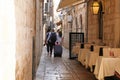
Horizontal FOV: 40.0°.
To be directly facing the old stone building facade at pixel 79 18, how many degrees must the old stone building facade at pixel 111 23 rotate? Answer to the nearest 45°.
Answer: approximately 135° to its right

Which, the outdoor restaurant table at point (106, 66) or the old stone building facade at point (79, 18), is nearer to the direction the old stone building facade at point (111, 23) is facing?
the outdoor restaurant table

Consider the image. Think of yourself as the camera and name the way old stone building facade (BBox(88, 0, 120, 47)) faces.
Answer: facing the viewer and to the left of the viewer

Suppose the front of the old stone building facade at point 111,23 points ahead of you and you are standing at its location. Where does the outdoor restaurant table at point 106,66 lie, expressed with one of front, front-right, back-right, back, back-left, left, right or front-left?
front-left

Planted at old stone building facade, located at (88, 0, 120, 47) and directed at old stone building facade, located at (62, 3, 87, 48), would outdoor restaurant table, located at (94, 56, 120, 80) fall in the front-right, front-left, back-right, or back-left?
back-left
